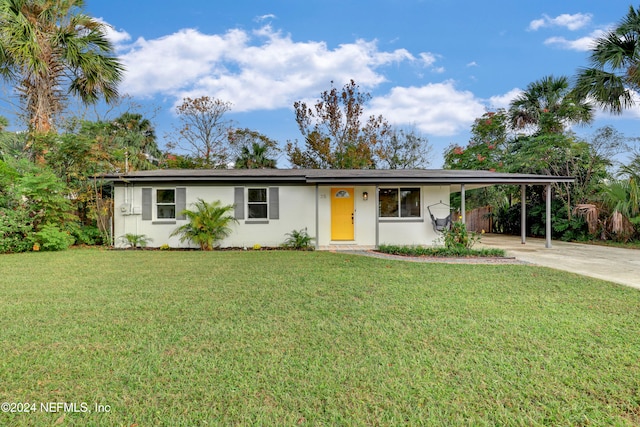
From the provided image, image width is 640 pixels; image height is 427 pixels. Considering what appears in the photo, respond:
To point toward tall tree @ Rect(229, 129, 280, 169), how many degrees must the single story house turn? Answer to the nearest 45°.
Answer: approximately 180°

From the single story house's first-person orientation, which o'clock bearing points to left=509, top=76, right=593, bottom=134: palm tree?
The palm tree is roughly at 8 o'clock from the single story house.

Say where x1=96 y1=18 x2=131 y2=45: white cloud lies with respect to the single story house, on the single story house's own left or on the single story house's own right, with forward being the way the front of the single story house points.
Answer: on the single story house's own right

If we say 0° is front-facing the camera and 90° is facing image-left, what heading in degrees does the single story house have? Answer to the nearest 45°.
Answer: approximately 0°

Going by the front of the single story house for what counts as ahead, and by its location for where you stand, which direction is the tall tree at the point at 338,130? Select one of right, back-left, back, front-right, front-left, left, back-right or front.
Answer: back

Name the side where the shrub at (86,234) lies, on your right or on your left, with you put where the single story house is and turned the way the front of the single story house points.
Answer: on your right

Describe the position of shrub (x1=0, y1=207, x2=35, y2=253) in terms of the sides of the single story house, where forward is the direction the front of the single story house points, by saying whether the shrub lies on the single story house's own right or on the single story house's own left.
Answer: on the single story house's own right
